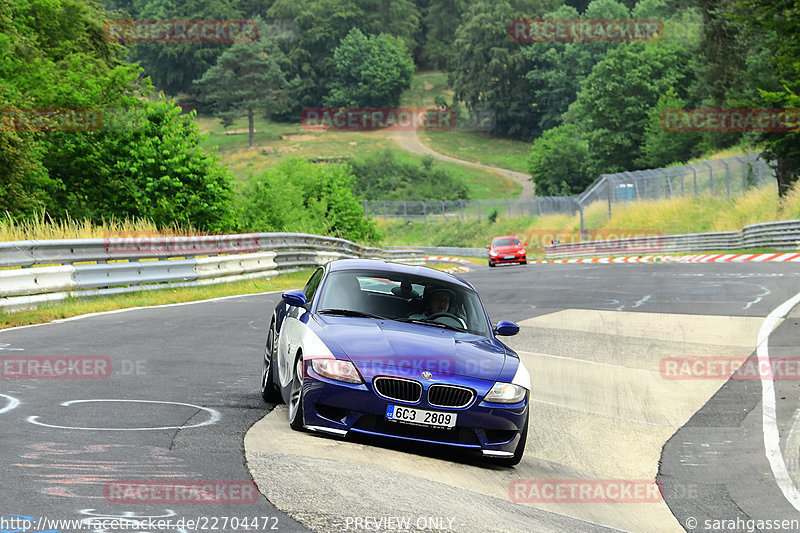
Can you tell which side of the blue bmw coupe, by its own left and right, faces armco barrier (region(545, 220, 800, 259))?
back

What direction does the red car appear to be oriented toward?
toward the camera

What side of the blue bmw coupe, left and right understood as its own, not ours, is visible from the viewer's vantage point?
front

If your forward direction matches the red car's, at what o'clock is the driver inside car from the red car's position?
The driver inside car is roughly at 12 o'clock from the red car.

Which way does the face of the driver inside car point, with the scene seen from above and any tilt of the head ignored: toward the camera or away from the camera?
toward the camera

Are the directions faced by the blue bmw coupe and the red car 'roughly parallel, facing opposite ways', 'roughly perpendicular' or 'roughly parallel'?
roughly parallel

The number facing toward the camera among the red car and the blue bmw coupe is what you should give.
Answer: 2

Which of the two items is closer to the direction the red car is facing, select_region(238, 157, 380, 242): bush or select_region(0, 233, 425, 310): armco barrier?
the armco barrier

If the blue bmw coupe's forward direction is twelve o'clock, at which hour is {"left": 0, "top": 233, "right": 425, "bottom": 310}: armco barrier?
The armco barrier is roughly at 5 o'clock from the blue bmw coupe.

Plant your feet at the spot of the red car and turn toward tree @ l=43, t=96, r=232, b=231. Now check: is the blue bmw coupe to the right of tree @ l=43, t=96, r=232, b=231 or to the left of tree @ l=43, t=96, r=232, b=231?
left

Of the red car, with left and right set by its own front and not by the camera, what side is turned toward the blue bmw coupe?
front

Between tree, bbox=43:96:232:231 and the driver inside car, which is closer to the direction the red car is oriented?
the driver inside car
